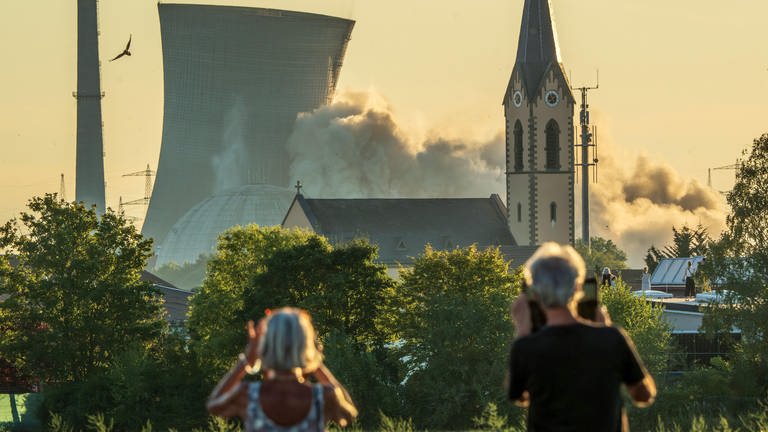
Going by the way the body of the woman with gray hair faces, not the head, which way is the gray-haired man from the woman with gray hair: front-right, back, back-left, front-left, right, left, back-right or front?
right

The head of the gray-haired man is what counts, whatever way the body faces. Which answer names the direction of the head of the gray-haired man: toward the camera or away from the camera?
away from the camera

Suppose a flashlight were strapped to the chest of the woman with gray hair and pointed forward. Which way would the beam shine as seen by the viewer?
away from the camera

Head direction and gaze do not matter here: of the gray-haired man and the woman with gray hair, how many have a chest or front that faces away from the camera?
2

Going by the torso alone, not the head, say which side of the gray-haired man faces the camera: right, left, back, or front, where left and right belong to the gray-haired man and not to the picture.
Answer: back

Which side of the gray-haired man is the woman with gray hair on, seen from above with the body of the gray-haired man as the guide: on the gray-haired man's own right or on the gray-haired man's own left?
on the gray-haired man's own left

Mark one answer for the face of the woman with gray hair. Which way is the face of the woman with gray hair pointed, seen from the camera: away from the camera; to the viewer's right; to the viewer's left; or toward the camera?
away from the camera
